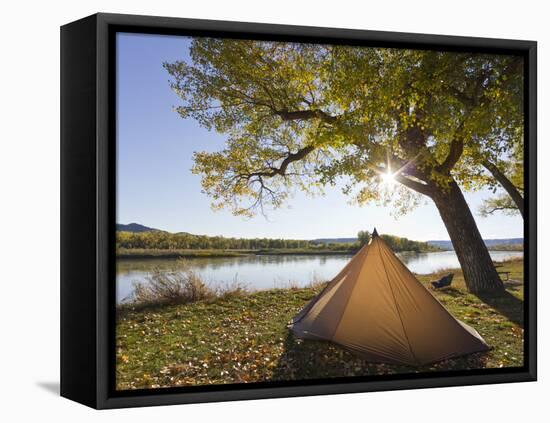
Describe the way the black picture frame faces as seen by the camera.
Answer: facing the viewer and to the right of the viewer
